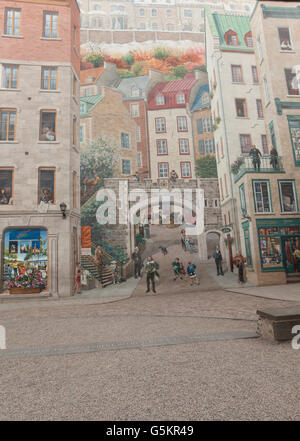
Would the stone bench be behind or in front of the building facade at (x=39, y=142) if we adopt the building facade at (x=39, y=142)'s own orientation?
in front
